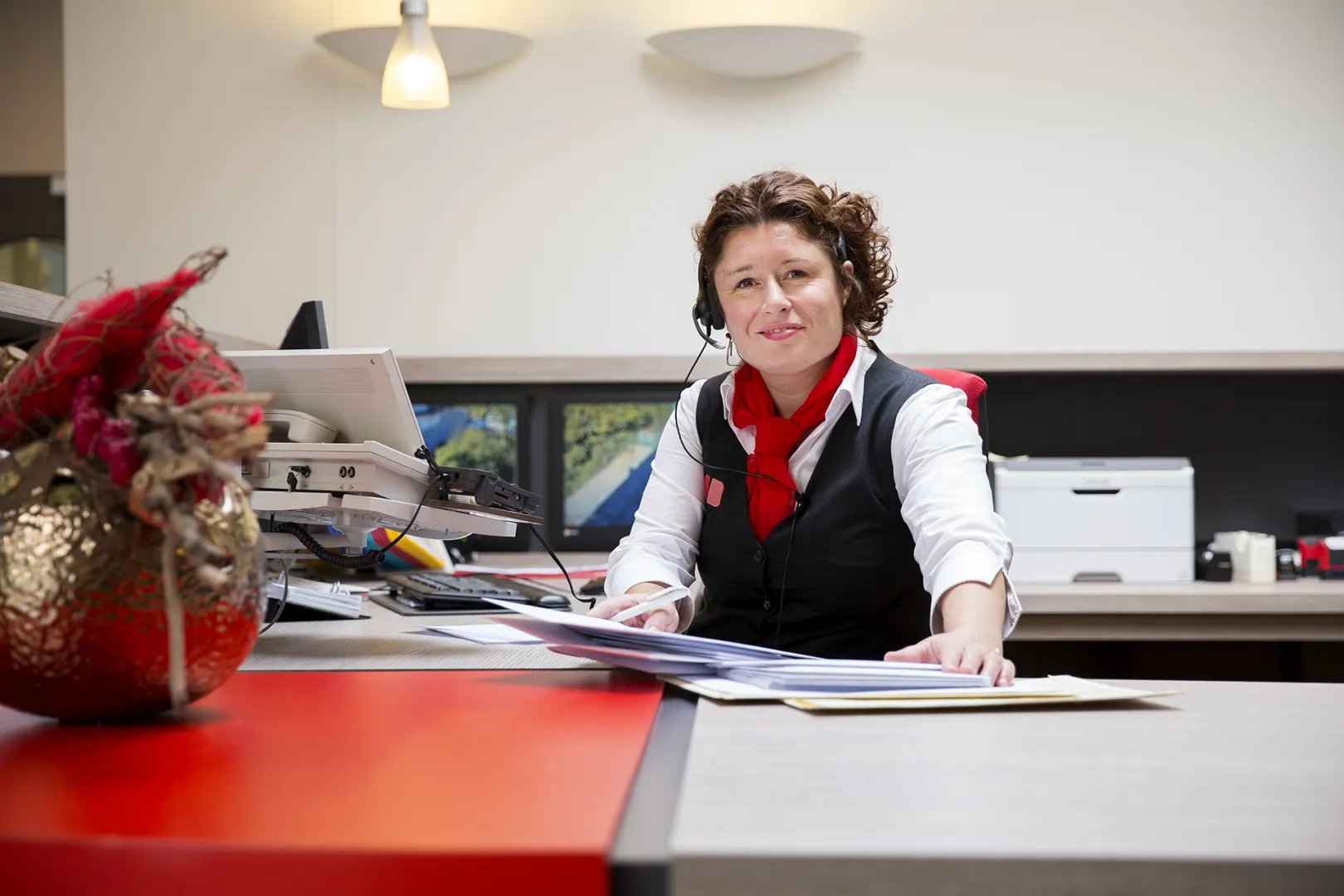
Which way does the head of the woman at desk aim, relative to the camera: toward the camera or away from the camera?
toward the camera

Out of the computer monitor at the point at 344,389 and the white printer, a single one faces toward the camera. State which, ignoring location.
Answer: the white printer

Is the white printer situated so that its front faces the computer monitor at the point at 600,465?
no

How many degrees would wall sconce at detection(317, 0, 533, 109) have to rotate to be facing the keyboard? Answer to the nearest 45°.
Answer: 0° — it already faces it

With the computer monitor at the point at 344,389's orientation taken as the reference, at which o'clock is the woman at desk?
The woman at desk is roughly at 1 o'clock from the computer monitor.

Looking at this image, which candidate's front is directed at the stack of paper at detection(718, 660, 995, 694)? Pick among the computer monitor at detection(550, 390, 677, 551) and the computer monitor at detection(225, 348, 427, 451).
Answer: the computer monitor at detection(550, 390, 677, 551)

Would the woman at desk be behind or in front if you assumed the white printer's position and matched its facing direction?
in front

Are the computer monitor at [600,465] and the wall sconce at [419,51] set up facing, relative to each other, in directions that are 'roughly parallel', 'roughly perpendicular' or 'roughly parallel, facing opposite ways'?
roughly parallel

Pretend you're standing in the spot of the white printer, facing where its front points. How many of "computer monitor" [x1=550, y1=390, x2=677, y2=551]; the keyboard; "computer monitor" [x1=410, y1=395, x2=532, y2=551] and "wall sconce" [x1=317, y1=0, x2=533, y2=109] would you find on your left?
0

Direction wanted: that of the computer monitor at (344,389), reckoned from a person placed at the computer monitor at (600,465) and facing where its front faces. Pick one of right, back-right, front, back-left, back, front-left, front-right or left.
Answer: front

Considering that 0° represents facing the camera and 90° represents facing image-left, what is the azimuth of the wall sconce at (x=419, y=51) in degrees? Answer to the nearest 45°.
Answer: approximately 0°

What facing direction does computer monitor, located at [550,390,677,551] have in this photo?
toward the camera

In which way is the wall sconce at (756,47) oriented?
toward the camera

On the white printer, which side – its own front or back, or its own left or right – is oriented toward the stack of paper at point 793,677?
front

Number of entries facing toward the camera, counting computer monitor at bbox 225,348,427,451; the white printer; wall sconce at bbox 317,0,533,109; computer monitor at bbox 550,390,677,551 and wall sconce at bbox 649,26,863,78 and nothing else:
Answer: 4

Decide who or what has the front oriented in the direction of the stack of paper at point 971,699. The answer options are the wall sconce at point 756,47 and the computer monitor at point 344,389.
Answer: the wall sconce

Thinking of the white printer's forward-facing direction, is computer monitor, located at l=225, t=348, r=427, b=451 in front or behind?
in front

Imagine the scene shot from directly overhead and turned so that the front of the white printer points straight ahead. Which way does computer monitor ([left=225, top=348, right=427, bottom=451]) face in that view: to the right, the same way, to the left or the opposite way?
the opposite way

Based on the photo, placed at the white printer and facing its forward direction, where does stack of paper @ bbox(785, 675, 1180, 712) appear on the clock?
The stack of paper is roughly at 12 o'clock from the white printer.

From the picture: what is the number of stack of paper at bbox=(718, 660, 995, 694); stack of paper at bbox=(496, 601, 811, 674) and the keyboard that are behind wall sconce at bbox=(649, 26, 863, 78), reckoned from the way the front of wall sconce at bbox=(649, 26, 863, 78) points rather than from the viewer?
0

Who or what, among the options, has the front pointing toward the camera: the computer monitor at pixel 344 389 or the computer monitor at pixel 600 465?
the computer monitor at pixel 600 465
